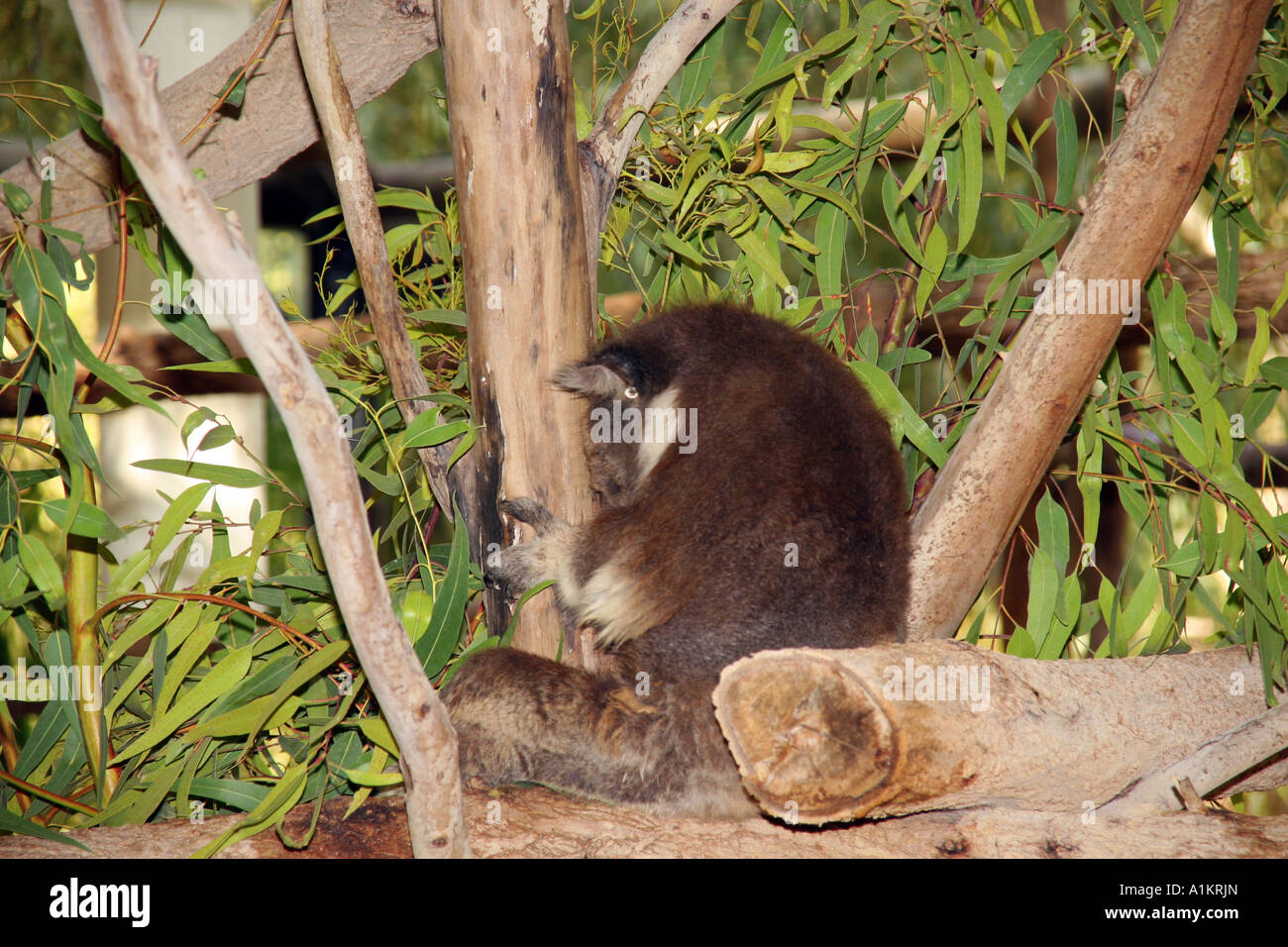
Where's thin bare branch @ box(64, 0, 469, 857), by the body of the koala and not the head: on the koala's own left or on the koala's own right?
on the koala's own left

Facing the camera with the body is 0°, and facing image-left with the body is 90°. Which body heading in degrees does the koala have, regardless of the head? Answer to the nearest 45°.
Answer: approximately 90°
